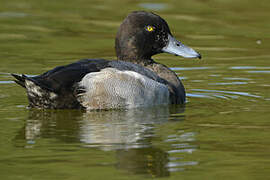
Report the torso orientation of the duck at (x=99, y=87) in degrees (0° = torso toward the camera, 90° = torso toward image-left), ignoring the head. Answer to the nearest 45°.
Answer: approximately 270°
